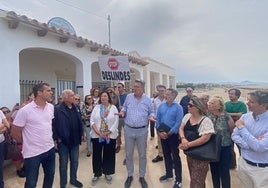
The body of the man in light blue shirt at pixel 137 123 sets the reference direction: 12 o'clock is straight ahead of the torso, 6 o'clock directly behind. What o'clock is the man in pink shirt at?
The man in pink shirt is roughly at 2 o'clock from the man in light blue shirt.

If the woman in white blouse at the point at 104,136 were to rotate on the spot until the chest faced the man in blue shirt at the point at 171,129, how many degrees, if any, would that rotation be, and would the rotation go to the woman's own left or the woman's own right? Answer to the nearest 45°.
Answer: approximately 90° to the woman's own left

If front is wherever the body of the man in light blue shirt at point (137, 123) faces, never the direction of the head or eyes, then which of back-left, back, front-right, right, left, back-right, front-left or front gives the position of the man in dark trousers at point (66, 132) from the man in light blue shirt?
right

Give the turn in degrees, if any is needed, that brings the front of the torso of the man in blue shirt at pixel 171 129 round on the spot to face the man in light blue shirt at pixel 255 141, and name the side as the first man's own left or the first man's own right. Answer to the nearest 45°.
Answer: approximately 90° to the first man's own left

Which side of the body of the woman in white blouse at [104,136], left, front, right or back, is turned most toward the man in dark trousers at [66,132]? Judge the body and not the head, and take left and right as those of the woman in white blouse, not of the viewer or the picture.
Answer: right

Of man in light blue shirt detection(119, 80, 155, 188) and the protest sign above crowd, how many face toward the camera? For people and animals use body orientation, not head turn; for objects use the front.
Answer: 2

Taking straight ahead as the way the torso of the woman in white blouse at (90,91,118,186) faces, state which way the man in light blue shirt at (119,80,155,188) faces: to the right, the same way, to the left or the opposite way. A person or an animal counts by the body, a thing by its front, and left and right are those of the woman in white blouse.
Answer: the same way

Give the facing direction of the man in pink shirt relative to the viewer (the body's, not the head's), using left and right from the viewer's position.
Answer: facing the viewer and to the right of the viewer

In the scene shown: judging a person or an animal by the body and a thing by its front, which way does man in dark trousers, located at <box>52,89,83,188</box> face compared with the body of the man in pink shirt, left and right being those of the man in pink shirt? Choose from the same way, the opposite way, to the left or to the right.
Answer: the same way

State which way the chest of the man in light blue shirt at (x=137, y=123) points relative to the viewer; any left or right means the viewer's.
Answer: facing the viewer

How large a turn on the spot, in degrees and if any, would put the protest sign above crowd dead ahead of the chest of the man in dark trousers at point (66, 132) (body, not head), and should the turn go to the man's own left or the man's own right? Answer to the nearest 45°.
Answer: approximately 90° to the man's own left

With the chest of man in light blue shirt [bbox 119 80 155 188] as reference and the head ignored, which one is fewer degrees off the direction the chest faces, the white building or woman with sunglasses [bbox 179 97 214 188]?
the woman with sunglasses

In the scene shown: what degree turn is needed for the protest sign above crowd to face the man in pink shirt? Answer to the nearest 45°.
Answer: approximately 45° to its right

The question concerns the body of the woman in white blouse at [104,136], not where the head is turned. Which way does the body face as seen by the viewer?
toward the camera

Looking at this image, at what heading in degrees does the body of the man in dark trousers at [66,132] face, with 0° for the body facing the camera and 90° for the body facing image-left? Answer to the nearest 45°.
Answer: approximately 315°

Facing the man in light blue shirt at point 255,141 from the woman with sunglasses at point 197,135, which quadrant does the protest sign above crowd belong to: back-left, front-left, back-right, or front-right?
back-left

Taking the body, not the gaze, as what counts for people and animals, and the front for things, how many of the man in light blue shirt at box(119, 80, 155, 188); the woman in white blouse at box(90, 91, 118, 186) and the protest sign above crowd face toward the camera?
3

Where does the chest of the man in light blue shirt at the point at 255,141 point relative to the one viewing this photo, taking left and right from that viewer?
facing the viewer and to the left of the viewer

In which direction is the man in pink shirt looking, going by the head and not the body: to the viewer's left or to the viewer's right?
to the viewer's right

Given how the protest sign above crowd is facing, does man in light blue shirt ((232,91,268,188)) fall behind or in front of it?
in front

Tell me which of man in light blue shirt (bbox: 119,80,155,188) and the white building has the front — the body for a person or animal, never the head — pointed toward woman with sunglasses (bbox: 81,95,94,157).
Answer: the white building
